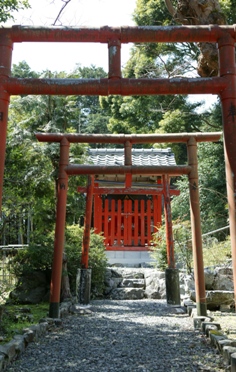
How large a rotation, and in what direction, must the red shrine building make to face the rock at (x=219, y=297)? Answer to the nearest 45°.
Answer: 0° — it already faces it

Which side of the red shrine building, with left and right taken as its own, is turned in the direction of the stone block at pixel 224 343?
front

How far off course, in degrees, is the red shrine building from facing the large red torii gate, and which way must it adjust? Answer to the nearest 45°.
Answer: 0° — it already faces it

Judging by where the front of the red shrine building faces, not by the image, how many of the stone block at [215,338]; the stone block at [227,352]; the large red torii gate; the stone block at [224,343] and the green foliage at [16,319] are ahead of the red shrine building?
5

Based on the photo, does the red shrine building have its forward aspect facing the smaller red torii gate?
yes

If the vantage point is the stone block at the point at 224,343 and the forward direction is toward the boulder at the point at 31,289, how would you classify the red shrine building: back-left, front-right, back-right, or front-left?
front-right

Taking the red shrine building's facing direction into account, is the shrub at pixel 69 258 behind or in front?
in front

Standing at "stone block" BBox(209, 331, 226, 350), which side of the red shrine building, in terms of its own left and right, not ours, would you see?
front

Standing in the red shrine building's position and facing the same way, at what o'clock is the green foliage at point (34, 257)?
The green foliage is roughly at 1 o'clock from the red shrine building.

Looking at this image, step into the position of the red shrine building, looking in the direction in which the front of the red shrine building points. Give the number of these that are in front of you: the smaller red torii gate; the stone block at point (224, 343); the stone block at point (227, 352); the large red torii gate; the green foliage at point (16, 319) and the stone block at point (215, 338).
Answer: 6

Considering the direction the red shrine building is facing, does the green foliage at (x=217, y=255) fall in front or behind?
in front

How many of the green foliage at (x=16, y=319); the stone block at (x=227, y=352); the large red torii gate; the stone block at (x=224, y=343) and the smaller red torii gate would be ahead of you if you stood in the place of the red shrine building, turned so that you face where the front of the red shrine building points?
5

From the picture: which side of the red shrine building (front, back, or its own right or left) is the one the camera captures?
front
